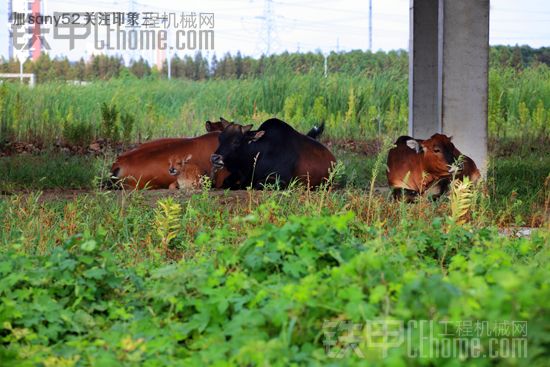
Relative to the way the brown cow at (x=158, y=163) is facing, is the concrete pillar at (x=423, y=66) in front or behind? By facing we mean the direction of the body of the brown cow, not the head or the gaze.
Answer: in front

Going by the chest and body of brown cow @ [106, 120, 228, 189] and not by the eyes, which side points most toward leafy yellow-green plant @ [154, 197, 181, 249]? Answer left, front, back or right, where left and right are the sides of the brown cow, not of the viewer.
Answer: right

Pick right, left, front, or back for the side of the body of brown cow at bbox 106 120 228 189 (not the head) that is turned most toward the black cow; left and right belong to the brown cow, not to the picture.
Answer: front

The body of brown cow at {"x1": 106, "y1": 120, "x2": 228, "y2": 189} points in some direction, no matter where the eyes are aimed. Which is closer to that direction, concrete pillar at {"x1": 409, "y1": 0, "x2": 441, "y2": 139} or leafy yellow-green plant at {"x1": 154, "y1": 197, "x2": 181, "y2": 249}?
the concrete pillar

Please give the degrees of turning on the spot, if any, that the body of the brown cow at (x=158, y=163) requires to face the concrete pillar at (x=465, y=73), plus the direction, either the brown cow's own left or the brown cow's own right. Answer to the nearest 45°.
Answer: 0° — it already faces it

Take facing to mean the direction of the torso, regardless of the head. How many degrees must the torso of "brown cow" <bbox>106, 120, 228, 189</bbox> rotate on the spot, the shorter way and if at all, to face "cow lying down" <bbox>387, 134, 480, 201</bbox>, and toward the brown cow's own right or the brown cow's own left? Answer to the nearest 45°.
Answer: approximately 45° to the brown cow's own right

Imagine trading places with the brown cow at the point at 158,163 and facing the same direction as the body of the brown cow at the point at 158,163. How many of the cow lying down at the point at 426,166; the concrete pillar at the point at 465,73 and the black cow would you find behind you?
0

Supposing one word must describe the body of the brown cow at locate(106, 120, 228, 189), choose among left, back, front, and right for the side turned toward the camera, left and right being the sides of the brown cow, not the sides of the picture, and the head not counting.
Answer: right

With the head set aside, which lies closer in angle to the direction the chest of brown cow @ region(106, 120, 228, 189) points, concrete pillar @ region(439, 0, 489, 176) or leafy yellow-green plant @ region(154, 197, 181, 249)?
the concrete pillar

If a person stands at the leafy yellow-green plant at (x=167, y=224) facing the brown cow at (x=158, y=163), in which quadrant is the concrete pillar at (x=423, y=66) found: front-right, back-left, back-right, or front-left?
front-right

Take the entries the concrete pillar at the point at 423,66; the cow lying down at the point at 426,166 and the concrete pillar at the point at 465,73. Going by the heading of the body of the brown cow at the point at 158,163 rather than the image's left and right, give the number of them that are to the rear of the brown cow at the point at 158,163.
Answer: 0
